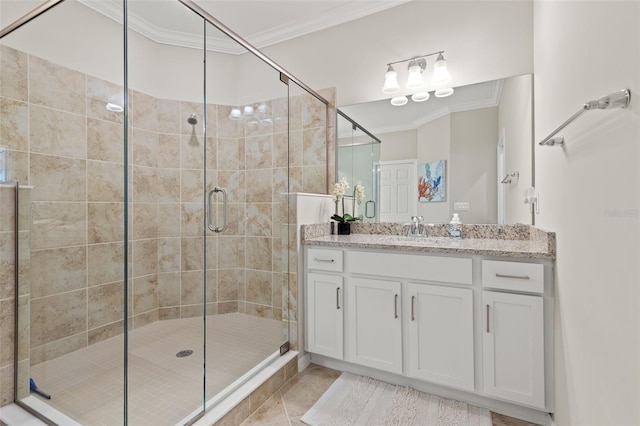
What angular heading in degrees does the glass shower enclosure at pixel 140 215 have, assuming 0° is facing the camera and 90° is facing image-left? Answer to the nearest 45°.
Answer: approximately 315°

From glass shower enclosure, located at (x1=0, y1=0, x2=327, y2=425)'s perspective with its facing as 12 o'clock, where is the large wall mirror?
The large wall mirror is roughly at 11 o'clock from the glass shower enclosure.

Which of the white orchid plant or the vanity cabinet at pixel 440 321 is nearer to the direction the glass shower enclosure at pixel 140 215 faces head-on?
the vanity cabinet

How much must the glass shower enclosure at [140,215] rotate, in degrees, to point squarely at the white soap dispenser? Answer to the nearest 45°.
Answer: approximately 45° to its left

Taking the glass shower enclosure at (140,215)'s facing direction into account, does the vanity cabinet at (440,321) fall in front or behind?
in front

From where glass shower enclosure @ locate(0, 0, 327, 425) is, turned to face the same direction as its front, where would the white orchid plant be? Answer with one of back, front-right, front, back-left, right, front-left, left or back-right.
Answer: front-left

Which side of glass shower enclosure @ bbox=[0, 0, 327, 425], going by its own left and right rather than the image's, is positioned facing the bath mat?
front
